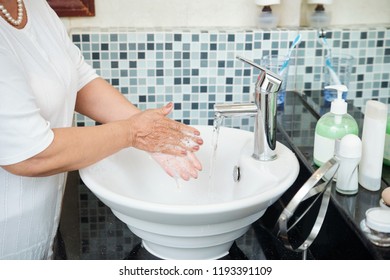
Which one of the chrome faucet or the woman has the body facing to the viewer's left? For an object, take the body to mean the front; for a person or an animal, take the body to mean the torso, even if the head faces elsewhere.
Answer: the chrome faucet

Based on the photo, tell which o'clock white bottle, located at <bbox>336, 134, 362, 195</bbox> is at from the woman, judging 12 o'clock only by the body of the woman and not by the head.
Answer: The white bottle is roughly at 11 o'clock from the woman.

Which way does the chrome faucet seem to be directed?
to the viewer's left

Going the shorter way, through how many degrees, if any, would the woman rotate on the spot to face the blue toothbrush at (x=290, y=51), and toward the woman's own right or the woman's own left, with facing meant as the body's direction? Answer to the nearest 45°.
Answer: approximately 90° to the woman's own left

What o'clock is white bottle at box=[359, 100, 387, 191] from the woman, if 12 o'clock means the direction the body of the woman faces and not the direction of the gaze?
The white bottle is roughly at 11 o'clock from the woman.

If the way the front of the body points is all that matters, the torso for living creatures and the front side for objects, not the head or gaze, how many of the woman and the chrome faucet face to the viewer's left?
1

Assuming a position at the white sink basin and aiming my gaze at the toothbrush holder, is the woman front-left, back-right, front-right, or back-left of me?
back-left

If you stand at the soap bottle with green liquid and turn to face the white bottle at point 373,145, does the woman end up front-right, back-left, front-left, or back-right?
back-right

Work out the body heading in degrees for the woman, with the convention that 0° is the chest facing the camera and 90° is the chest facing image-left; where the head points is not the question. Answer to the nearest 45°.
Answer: approximately 315°
